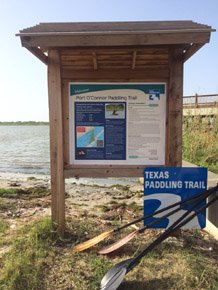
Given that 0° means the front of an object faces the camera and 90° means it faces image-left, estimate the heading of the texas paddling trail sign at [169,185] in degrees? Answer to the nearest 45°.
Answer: approximately 0°

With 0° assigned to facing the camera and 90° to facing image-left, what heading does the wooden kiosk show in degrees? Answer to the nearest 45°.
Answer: approximately 0°
